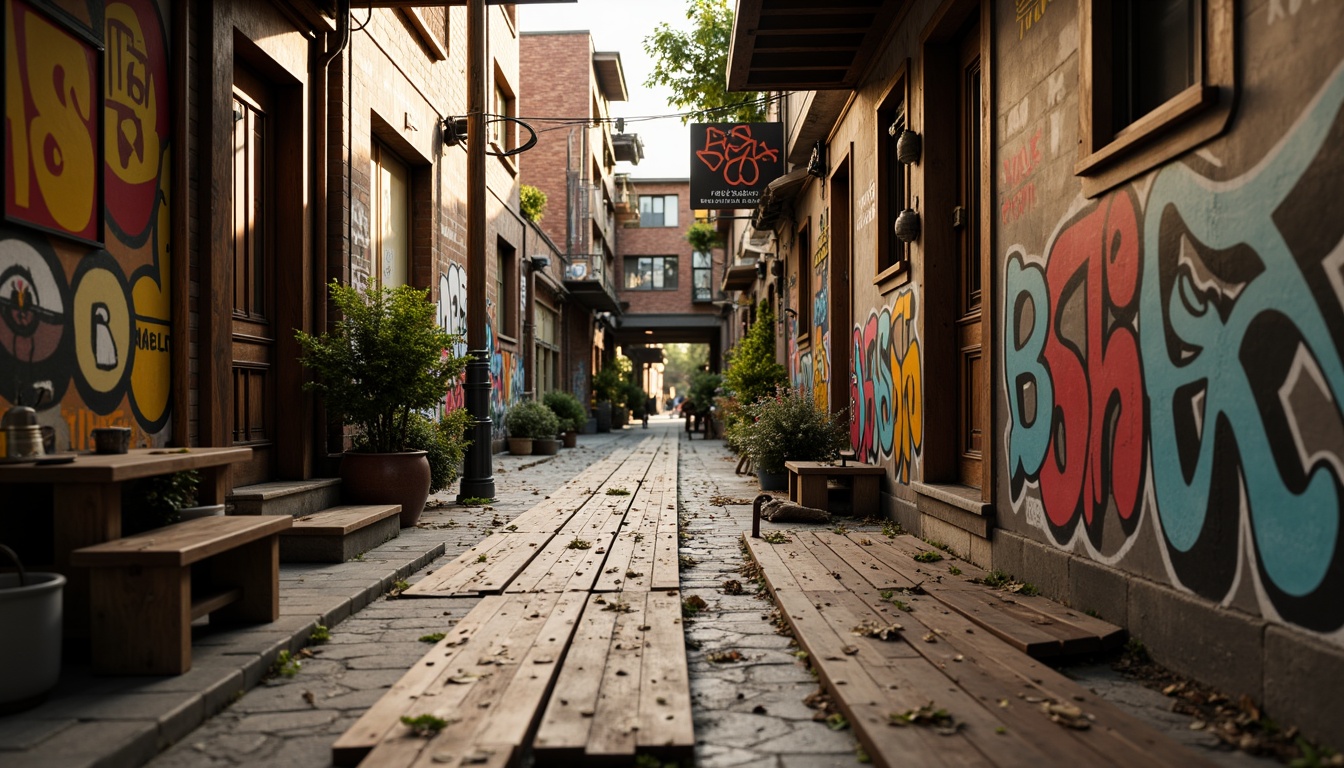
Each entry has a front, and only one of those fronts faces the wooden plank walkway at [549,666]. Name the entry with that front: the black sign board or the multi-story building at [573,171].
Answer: the black sign board

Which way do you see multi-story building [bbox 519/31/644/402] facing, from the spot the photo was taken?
facing to the right of the viewer

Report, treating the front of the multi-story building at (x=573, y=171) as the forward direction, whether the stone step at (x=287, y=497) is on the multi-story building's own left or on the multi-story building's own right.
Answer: on the multi-story building's own right

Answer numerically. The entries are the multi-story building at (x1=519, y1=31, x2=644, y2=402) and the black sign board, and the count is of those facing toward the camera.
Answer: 1

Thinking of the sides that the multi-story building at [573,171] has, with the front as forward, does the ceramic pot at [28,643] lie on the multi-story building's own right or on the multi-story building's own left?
on the multi-story building's own right

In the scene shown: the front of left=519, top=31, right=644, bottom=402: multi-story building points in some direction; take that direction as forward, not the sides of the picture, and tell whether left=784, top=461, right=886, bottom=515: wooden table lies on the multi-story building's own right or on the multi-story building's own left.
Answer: on the multi-story building's own right

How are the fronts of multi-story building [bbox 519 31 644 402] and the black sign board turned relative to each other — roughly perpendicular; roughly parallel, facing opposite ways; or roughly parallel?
roughly perpendicular

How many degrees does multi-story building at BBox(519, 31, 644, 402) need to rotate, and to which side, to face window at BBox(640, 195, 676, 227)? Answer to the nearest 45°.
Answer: approximately 90° to its left

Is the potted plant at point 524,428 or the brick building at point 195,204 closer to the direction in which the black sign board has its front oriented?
the brick building

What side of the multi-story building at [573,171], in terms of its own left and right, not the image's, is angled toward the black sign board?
right
